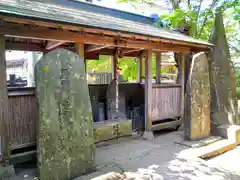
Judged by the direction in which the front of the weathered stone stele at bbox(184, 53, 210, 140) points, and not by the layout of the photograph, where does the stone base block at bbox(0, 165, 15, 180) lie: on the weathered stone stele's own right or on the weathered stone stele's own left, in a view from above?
on the weathered stone stele's own right

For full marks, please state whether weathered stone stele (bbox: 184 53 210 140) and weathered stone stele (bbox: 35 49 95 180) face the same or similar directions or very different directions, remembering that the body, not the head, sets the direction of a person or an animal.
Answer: same or similar directions

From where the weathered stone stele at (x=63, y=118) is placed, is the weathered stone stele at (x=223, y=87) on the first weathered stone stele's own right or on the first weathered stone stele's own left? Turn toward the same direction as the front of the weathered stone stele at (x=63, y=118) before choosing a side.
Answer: on the first weathered stone stele's own left

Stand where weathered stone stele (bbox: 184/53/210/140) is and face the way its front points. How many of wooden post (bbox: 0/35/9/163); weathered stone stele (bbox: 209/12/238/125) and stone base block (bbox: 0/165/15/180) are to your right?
2

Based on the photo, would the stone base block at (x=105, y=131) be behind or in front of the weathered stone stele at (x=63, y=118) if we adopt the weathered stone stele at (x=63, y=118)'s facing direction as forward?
behind

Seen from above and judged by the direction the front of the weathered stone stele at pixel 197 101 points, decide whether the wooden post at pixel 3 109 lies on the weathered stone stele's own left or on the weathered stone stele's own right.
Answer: on the weathered stone stele's own right

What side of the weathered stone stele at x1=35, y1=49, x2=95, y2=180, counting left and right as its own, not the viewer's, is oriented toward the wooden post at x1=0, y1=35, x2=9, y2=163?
right

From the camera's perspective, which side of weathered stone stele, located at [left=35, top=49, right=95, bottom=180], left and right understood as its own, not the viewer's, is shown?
front

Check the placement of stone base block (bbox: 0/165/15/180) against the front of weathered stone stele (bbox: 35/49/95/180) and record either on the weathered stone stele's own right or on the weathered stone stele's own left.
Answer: on the weathered stone stele's own right
